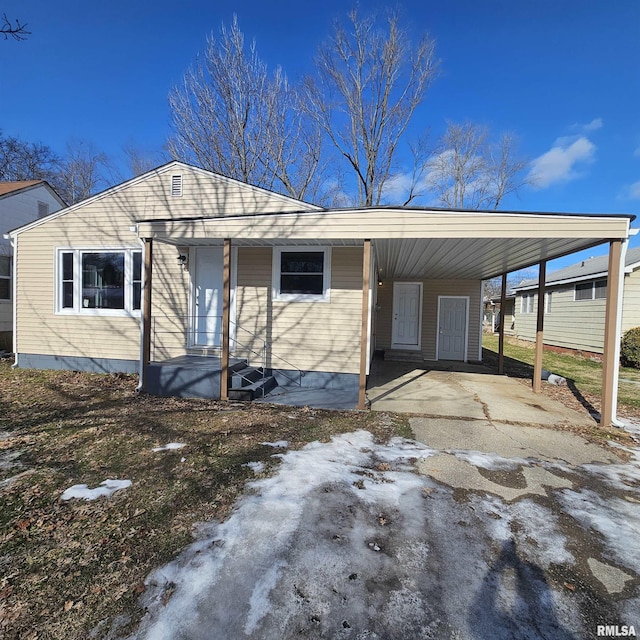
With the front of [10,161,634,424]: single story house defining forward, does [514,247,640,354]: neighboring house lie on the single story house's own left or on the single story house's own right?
on the single story house's own left

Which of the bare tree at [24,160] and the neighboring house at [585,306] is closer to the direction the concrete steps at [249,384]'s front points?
the neighboring house

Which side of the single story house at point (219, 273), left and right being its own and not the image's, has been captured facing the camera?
front

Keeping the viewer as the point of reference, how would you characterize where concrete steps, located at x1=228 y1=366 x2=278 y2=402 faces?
facing the viewer and to the right of the viewer

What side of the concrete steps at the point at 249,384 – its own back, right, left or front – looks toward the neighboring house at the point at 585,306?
left

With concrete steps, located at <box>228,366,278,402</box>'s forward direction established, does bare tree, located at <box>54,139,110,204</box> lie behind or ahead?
behind

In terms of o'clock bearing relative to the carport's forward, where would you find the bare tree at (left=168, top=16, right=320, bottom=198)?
The bare tree is roughly at 5 o'clock from the carport.

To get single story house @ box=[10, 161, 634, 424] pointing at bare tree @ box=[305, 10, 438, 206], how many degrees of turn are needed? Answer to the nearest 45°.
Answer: approximately 180°

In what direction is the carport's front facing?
toward the camera

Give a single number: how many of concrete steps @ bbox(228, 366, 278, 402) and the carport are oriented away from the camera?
0

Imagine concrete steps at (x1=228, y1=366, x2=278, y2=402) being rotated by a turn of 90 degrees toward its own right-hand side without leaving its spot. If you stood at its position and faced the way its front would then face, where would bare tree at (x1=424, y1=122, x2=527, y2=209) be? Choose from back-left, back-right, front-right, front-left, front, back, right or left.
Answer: back

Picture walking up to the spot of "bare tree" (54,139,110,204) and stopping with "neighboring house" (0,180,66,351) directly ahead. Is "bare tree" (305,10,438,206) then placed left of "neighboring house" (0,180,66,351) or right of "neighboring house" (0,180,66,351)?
left

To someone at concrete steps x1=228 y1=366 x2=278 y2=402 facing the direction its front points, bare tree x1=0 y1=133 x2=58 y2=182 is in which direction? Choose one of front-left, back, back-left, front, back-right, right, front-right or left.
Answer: back

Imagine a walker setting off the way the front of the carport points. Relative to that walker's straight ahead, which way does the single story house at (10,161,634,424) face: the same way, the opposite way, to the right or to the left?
the same way
